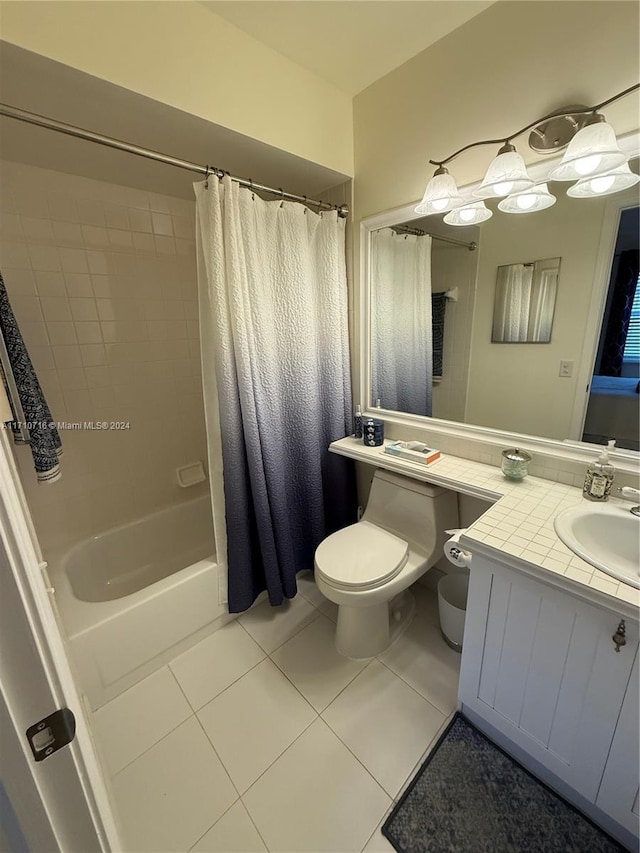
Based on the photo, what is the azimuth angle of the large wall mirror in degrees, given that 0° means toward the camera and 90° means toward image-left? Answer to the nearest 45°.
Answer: approximately 45°

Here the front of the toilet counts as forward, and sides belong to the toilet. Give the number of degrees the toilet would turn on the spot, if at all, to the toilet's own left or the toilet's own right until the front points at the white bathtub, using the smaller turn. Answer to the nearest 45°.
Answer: approximately 45° to the toilet's own right

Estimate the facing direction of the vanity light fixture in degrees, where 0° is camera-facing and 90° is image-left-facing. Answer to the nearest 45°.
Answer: approximately 45°

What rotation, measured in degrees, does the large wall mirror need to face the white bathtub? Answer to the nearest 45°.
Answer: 0° — it already faces it

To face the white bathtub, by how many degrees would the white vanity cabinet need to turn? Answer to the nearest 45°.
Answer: approximately 45° to its right

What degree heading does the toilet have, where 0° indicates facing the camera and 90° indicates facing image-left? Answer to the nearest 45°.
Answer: approximately 45°

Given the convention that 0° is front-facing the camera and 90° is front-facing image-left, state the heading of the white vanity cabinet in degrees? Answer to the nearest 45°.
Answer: approximately 45°

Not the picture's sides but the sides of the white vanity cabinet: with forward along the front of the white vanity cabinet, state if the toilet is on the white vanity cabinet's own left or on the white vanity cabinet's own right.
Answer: on the white vanity cabinet's own right

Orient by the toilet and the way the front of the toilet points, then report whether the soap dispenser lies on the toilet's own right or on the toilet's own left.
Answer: on the toilet's own left
